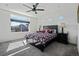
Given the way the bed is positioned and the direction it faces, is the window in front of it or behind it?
in front

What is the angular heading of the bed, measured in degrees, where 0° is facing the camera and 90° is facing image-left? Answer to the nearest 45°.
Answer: approximately 45°

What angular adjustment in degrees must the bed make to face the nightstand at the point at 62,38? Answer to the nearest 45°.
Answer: approximately 135° to its left

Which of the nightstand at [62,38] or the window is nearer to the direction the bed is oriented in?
the window
